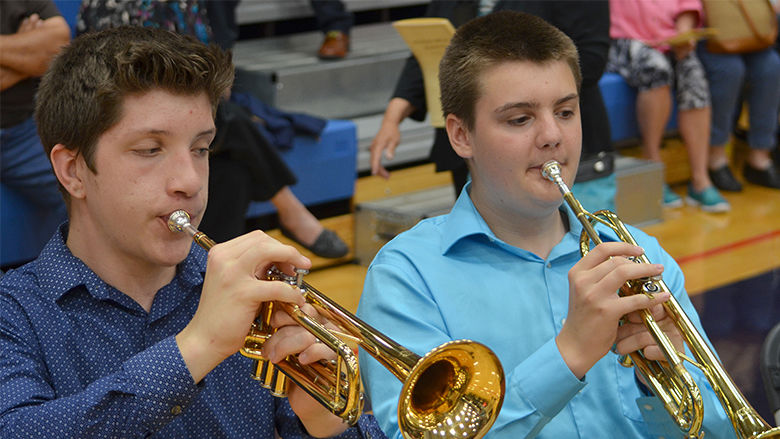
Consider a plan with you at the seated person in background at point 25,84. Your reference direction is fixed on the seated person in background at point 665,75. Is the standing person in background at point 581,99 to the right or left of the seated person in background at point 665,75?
right

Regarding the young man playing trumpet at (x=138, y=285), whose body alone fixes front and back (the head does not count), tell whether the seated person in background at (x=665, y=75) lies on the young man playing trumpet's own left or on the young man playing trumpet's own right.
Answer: on the young man playing trumpet's own left

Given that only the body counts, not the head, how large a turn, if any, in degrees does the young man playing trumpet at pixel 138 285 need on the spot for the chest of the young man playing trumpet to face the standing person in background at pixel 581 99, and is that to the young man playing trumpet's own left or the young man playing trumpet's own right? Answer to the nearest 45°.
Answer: approximately 90° to the young man playing trumpet's own left

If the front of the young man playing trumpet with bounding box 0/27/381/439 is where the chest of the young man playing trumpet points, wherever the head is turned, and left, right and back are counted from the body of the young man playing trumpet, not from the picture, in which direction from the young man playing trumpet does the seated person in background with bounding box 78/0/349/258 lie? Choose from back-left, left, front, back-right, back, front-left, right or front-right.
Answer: back-left

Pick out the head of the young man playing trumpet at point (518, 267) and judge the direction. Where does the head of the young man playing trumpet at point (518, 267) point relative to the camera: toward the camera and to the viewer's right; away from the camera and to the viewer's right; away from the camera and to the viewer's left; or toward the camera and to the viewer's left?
toward the camera and to the viewer's right

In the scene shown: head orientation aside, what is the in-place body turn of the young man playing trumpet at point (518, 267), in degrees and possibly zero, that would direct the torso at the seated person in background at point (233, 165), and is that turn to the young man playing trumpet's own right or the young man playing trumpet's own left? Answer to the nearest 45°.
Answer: approximately 180°

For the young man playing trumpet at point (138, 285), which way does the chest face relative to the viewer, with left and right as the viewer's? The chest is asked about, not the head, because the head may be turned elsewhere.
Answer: facing the viewer and to the right of the viewer

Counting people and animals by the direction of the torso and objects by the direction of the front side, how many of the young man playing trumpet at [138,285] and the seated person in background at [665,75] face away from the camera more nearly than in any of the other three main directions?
0

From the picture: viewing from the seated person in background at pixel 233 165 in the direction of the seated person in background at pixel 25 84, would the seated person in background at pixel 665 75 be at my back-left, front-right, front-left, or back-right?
back-right

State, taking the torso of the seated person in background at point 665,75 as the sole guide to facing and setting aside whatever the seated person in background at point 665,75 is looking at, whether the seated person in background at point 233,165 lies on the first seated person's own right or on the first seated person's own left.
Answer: on the first seated person's own right

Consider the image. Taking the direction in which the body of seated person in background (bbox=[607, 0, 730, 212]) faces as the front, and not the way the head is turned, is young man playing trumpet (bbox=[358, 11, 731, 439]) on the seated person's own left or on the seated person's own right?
on the seated person's own right

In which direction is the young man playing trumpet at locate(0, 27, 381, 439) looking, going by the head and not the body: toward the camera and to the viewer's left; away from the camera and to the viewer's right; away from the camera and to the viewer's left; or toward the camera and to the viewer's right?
toward the camera and to the viewer's right

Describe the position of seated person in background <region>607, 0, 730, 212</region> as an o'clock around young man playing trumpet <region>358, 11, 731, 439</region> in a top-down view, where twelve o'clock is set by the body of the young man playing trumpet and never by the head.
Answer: The seated person in background is roughly at 8 o'clock from the young man playing trumpet.

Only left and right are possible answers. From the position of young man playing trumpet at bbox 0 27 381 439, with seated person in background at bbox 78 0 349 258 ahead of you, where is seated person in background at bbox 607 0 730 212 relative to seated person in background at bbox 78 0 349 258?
right
